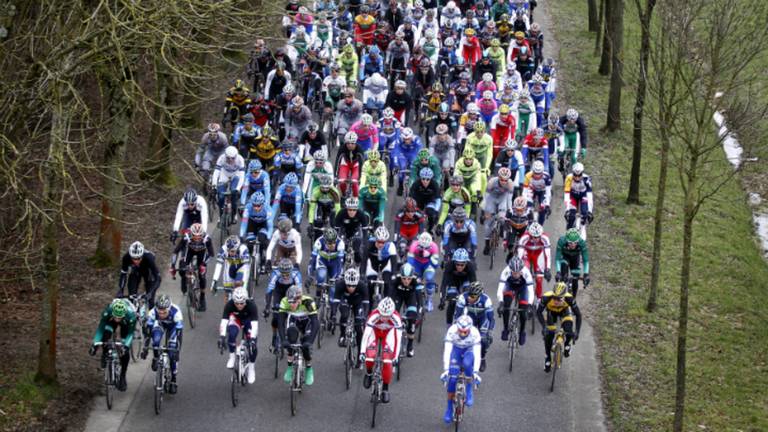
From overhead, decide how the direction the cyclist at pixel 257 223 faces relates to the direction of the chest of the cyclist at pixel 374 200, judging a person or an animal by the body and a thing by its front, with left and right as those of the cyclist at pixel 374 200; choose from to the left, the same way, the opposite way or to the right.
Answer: the same way

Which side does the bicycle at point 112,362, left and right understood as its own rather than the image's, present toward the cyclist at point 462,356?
left

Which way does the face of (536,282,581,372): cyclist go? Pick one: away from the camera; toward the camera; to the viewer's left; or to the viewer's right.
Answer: toward the camera

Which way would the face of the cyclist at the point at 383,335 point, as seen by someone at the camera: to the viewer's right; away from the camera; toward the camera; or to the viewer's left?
toward the camera

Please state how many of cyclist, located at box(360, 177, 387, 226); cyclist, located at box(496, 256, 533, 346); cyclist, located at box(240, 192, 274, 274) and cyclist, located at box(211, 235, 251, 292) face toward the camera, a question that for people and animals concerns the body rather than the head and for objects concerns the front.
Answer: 4

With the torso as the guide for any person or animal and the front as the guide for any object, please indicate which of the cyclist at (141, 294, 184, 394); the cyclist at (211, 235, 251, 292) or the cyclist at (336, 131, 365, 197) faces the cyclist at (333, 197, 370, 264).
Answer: the cyclist at (336, 131, 365, 197)

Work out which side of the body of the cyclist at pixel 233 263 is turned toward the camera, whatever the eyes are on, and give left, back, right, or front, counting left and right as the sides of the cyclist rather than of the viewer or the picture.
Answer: front

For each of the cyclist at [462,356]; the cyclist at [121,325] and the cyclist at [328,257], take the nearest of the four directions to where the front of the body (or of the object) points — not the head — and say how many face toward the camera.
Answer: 3

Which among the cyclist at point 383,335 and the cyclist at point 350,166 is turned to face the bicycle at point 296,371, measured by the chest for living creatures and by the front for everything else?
the cyclist at point 350,166

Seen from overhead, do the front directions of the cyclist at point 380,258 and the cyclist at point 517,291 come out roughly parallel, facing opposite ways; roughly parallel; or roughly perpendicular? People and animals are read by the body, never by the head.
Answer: roughly parallel

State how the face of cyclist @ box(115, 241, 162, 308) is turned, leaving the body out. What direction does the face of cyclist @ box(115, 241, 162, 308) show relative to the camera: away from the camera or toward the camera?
toward the camera

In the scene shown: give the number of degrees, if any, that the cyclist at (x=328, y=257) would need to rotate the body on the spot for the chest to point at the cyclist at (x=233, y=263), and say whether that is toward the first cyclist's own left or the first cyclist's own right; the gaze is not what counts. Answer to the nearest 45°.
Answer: approximately 90° to the first cyclist's own right

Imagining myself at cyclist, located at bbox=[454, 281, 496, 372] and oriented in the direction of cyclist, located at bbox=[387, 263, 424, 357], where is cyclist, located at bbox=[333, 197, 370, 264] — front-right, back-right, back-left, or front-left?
front-right

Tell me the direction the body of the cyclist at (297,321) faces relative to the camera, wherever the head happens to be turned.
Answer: toward the camera
